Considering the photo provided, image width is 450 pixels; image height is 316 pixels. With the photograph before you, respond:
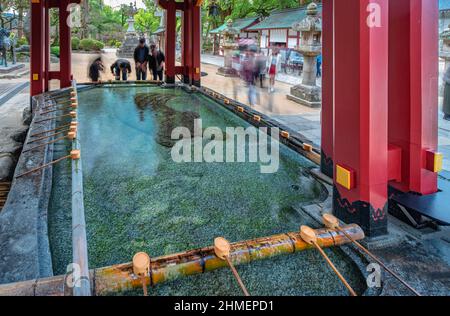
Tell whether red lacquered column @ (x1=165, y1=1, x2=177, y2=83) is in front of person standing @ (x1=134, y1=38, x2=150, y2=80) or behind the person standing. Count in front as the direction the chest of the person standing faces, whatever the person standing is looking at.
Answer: in front

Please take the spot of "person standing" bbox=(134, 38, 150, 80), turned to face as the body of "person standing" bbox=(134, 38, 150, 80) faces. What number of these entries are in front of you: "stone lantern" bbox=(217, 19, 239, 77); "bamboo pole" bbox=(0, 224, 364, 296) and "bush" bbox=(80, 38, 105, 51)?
1

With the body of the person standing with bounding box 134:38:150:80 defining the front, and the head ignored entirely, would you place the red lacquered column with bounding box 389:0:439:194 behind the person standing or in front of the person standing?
in front

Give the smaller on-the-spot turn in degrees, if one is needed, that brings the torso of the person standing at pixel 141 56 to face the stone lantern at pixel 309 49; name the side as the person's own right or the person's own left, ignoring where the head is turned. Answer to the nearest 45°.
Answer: approximately 90° to the person's own left

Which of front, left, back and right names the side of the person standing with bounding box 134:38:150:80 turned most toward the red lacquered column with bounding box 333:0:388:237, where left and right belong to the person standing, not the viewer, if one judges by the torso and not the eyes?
front

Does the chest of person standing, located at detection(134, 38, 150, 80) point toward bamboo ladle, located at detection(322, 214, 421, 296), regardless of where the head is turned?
yes

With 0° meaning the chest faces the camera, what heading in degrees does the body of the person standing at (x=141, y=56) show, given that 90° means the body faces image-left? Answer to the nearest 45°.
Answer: approximately 0°

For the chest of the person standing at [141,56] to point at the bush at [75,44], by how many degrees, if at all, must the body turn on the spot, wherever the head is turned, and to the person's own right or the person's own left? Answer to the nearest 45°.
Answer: approximately 180°

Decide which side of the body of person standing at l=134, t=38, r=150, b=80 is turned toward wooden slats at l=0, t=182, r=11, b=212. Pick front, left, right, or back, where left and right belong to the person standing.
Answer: front
